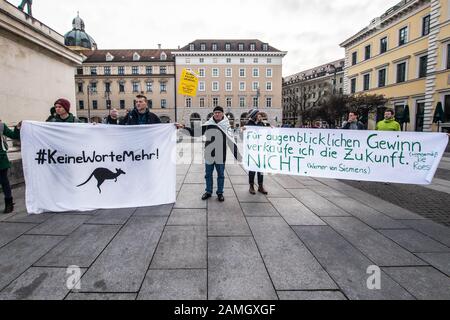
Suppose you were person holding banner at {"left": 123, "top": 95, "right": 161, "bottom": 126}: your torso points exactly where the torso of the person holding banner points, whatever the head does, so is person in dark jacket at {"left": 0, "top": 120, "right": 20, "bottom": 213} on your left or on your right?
on your right

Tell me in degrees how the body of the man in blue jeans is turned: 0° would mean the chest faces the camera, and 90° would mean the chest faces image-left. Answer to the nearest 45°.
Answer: approximately 0°

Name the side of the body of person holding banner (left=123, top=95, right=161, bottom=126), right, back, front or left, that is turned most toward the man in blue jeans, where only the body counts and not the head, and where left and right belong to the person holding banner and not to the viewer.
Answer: left

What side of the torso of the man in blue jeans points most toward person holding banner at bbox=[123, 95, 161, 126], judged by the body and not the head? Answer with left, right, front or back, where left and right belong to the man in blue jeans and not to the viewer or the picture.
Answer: right

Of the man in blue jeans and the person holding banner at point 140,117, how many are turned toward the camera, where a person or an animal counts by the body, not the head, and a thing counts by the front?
2

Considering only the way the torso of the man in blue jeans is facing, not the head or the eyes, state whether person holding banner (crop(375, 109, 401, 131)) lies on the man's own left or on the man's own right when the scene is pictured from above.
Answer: on the man's own left

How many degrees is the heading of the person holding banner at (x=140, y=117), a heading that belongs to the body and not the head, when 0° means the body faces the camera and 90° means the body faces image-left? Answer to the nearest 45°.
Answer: approximately 0°

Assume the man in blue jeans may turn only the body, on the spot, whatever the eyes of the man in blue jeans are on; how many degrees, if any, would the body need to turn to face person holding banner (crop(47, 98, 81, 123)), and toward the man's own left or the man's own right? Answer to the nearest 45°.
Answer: approximately 90° to the man's own right

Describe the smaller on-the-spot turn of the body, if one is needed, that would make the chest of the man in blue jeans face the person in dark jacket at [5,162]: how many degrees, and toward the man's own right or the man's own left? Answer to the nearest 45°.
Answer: approximately 90° to the man's own right
